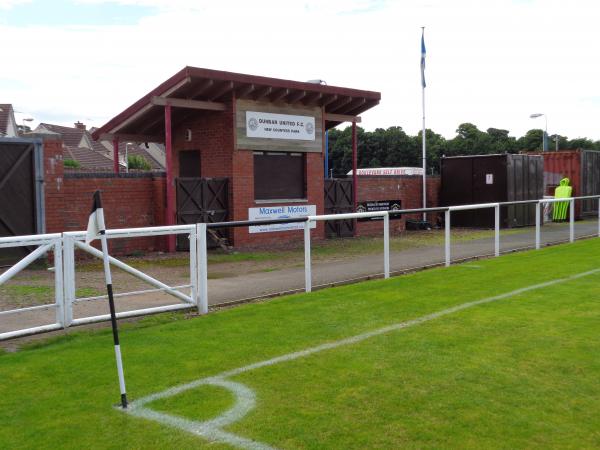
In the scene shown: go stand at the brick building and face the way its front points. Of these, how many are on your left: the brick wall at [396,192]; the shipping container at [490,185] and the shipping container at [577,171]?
3

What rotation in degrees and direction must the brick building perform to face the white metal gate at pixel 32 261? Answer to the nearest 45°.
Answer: approximately 45° to its right

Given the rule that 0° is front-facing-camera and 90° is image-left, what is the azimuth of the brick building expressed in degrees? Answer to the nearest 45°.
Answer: approximately 315°

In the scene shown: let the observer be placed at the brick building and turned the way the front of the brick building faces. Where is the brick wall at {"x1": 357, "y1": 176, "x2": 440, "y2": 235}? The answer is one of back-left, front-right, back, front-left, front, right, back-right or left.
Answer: left

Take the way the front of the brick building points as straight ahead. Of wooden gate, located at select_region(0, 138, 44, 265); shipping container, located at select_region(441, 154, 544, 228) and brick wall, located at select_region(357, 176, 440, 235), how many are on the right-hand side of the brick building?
1

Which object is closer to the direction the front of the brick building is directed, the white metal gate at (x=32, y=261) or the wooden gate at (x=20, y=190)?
the white metal gate

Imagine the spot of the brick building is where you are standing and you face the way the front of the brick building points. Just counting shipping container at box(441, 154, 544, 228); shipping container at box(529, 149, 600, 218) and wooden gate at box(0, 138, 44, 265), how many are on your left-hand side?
2

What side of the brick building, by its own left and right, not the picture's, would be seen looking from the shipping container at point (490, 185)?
left

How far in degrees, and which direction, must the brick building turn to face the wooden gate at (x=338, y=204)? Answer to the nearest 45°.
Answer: approximately 90° to its left

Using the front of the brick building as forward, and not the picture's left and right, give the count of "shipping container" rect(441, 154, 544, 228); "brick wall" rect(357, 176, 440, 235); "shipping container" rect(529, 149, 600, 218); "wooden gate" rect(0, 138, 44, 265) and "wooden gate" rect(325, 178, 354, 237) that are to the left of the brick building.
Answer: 4

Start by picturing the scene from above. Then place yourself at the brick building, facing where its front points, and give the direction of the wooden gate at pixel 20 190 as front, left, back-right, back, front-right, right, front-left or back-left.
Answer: right

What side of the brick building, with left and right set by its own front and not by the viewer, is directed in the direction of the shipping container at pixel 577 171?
left
